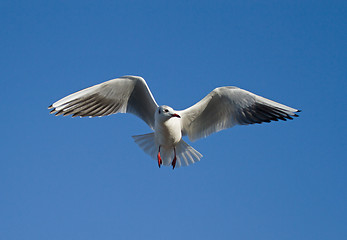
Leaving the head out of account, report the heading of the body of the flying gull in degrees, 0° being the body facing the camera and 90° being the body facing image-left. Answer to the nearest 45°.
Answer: approximately 0°
